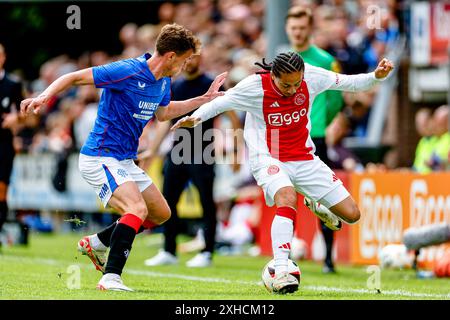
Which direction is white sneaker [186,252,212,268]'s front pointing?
to the viewer's left

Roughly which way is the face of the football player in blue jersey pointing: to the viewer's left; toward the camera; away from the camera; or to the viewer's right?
to the viewer's right

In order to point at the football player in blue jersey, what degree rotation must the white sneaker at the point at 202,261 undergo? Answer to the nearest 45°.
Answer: approximately 90° to its left

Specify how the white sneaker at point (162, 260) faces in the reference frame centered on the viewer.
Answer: facing to the left of the viewer

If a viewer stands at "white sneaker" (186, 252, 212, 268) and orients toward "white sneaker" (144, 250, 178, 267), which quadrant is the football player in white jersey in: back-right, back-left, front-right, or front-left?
back-left

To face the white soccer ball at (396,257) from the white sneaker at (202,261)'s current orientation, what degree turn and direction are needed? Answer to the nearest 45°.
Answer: approximately 180°

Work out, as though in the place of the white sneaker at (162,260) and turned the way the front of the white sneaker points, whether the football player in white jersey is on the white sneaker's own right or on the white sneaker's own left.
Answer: on the white sneaker's own left

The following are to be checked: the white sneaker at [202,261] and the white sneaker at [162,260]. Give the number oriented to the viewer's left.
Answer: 2

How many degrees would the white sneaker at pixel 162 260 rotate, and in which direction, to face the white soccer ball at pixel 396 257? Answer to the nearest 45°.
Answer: approximately 180°
